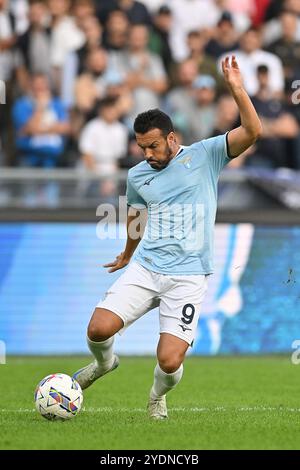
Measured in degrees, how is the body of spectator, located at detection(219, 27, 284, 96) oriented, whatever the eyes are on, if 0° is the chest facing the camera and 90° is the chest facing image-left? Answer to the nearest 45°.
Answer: approximately 0°

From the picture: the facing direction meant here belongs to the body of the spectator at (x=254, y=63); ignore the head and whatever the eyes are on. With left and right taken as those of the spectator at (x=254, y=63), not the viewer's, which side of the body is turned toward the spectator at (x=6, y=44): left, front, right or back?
right

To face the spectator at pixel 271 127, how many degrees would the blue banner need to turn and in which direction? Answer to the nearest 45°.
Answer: approximately 135° to its left

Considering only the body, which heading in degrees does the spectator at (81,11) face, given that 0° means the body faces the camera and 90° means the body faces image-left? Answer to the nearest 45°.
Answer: approximately 0°

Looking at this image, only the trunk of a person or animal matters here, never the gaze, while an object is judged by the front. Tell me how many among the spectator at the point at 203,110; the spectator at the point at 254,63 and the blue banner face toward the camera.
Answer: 3

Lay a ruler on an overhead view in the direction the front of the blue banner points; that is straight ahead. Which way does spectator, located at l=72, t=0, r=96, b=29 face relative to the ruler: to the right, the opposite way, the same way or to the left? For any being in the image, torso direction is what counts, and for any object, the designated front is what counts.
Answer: the same way

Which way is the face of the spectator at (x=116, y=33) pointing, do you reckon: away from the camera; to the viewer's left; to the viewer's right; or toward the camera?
toward the camera

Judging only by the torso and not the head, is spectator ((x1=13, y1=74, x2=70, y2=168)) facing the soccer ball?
yes

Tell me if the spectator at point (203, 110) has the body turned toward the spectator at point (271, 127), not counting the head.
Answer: no

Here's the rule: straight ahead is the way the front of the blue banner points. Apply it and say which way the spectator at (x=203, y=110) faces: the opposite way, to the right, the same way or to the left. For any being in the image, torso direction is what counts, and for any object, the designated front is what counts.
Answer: the same way

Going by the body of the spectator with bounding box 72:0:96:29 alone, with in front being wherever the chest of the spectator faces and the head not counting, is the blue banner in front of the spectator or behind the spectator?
in front

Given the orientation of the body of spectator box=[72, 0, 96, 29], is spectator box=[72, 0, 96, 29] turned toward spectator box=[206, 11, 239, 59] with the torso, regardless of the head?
no

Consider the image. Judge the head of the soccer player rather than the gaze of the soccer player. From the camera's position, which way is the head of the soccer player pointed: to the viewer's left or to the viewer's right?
to the viewer's left

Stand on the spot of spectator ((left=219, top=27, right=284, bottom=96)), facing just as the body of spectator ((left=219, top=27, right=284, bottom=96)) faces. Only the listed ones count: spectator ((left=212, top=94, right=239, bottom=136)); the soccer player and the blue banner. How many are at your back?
0

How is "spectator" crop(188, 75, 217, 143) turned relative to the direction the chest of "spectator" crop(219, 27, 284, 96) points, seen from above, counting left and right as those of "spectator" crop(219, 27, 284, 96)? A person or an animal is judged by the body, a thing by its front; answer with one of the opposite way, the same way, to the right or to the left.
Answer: the same way

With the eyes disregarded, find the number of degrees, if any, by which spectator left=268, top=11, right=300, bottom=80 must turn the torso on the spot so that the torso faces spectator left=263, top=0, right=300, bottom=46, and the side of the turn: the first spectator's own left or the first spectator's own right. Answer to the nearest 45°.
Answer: approximately 180°

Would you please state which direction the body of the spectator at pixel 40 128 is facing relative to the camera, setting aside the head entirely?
toward the camera

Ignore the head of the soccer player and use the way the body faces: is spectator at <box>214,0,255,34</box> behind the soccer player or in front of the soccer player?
behind

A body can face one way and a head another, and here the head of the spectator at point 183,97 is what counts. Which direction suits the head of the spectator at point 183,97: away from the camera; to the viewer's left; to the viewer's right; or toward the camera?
toward the camera

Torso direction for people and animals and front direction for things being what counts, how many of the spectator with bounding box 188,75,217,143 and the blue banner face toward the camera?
2
